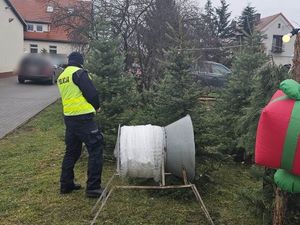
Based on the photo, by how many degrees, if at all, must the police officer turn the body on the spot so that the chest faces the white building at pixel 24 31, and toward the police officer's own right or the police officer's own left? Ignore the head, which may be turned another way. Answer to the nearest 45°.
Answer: approximately 45° to the police officer's own left

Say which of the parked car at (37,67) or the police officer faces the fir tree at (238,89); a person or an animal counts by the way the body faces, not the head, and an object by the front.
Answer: the police officer

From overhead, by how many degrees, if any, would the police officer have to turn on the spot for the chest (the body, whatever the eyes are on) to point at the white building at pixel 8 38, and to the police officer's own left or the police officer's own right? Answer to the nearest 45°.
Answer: approximately 45° to the police officer's own left

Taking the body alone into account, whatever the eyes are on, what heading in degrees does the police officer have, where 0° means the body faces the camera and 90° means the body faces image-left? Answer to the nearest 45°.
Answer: approximately 225°

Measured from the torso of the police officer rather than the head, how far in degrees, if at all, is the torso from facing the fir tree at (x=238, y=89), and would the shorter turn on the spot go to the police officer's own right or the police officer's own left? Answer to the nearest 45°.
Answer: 0° — they already face it

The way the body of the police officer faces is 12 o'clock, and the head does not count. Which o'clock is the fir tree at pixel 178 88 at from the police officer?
The fir tree is roughly at 1 o'clock from the police officer.

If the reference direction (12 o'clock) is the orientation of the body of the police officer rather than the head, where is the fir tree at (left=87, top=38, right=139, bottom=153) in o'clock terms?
The fir tree is roughly at 11 o'clock from the police officer.

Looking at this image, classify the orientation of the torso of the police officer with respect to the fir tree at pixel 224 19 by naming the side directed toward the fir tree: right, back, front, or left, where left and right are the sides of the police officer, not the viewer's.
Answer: front
